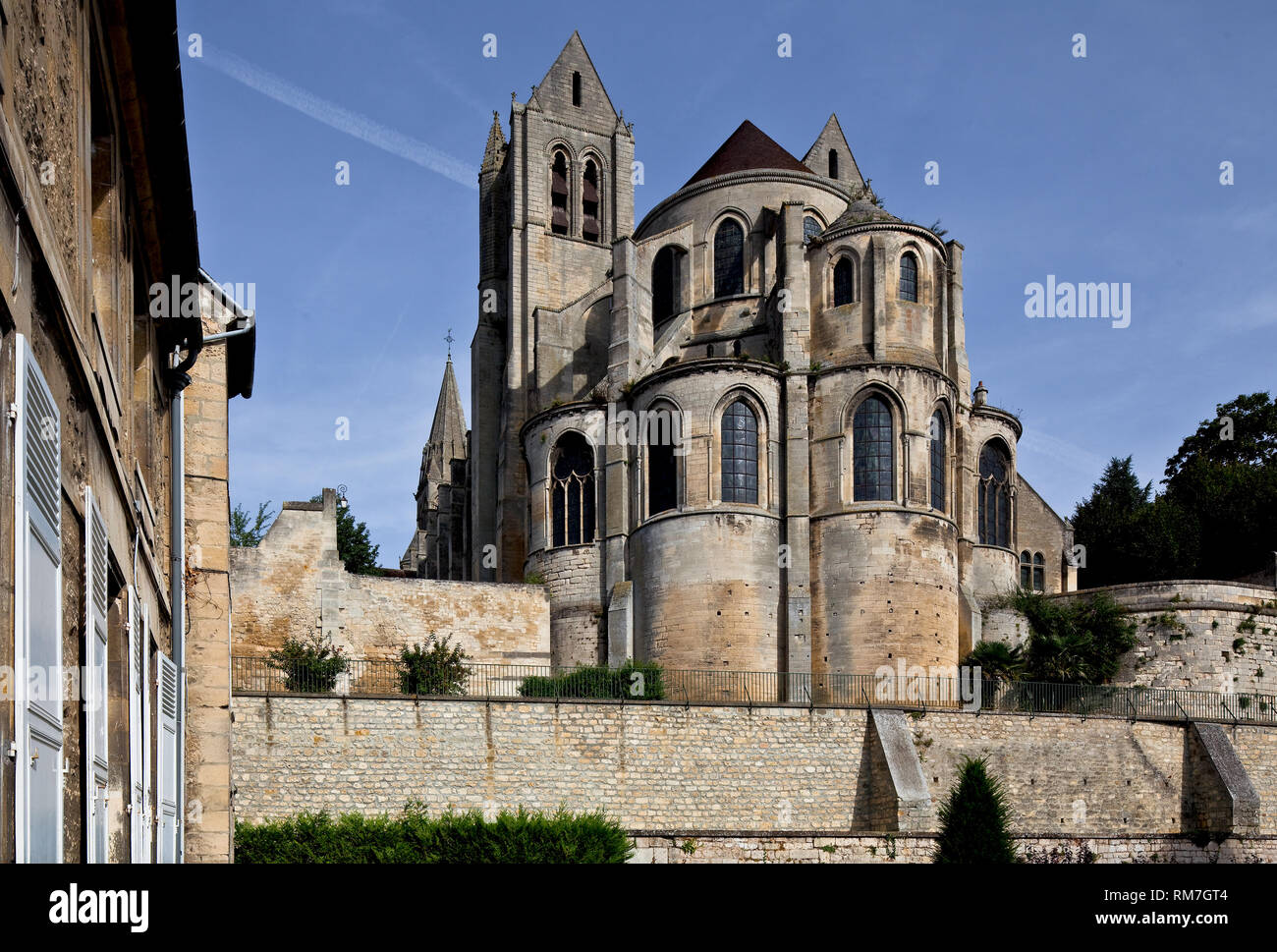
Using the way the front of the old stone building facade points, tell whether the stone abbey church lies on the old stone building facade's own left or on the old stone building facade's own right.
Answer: on the old stone building facade's own left

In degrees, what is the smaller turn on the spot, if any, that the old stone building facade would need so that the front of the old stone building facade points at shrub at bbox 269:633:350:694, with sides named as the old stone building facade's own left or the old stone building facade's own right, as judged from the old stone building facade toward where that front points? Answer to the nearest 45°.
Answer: approximately 90° to the old stone building facade's own left

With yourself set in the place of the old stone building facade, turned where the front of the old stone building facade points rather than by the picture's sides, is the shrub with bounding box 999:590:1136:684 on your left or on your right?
on your left

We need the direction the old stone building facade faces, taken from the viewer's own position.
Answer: facing to the right of the viewer

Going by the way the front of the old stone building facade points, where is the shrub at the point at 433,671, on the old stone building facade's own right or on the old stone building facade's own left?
on the old stone building facade's own left

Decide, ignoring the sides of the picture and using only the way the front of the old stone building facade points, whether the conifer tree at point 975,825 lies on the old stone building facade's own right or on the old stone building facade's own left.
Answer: on the old stone building facade's own left
